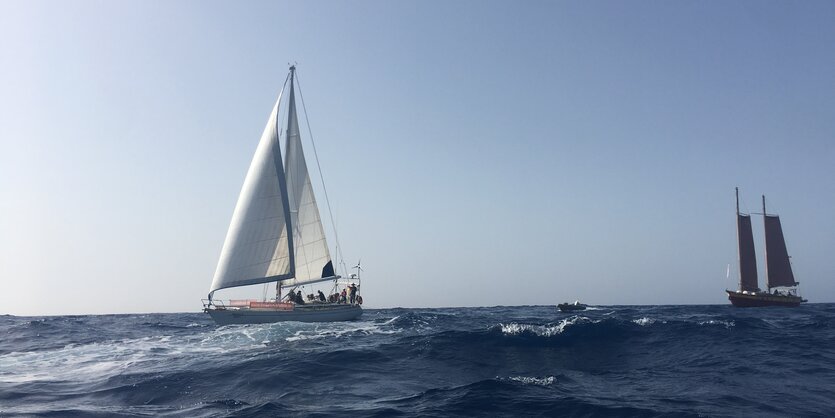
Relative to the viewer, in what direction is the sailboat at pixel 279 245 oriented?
to the viewer's left
